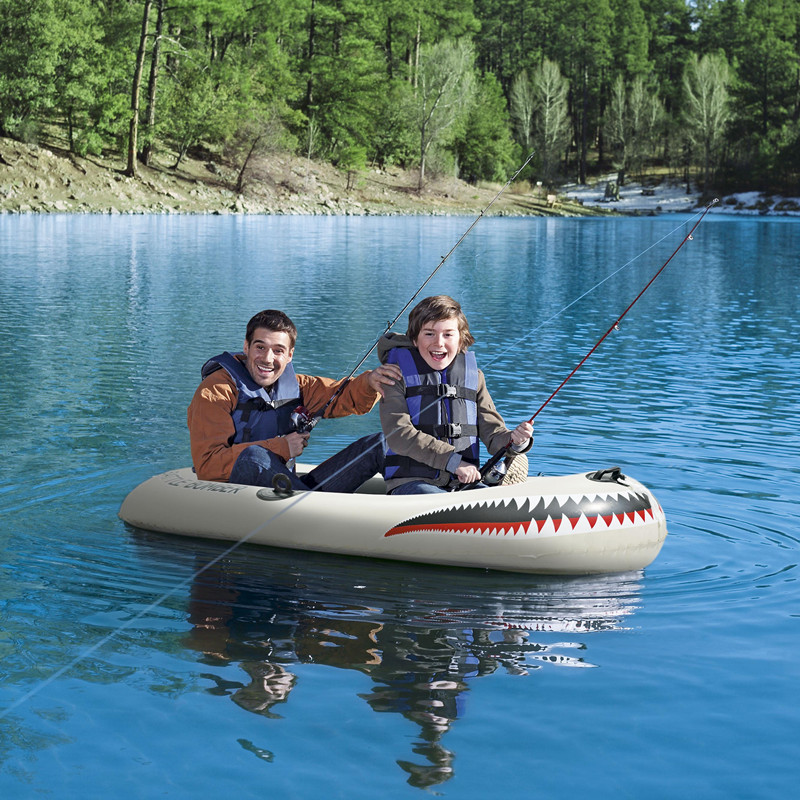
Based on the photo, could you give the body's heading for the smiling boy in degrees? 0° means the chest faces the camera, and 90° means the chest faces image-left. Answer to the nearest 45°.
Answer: approximately 315°

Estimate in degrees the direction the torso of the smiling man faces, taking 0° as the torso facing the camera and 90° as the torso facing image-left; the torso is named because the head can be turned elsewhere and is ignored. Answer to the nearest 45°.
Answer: approximately 315°

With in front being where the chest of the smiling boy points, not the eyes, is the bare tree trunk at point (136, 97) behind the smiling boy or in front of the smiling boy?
behind

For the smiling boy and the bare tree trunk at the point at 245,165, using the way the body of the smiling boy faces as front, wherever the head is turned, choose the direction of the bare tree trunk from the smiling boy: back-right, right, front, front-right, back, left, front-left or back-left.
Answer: back-left

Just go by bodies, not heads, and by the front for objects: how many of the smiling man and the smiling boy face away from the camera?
0

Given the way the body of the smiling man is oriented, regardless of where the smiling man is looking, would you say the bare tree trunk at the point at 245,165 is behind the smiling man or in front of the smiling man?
behind
